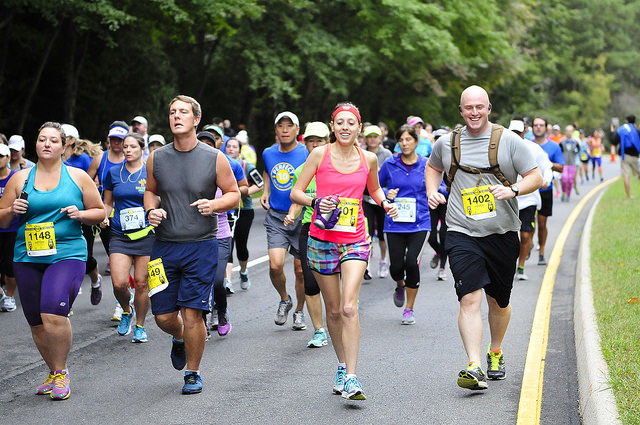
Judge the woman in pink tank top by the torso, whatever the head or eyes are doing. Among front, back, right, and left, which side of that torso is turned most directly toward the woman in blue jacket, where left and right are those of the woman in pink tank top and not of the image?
back

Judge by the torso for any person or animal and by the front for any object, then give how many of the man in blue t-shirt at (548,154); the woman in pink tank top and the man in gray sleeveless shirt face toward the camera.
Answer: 3

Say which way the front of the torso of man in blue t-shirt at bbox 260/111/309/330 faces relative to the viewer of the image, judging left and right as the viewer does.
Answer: facing the viewer

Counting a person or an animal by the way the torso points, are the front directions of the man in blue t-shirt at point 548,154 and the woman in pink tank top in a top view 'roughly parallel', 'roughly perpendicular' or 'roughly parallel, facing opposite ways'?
roughly parallel

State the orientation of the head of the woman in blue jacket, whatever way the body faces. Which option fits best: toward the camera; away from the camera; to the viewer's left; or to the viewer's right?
toward the camera

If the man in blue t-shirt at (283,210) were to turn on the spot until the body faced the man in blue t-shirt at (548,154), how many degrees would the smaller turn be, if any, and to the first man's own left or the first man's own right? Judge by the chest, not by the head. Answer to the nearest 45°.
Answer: approximately 135° to the first man's own left

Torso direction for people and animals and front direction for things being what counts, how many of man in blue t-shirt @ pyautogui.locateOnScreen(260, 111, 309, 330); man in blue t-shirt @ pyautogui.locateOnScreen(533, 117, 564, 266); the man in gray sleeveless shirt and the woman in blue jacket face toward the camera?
4

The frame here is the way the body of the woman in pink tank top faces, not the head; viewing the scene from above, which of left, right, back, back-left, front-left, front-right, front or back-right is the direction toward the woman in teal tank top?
right

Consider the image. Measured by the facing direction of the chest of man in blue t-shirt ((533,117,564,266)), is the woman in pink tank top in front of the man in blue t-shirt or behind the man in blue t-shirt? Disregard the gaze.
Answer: in front

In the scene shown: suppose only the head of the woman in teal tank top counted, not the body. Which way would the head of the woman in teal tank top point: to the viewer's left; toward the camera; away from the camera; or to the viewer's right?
toward the camera

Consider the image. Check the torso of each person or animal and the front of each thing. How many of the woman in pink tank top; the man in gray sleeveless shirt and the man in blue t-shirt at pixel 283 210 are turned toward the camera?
3

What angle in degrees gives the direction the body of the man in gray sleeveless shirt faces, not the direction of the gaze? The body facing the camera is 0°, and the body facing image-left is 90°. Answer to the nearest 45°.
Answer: approximately 0°

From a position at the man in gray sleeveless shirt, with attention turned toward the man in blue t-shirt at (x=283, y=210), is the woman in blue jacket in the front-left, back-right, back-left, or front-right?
front-right

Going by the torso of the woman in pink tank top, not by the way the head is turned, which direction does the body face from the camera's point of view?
toward the camera

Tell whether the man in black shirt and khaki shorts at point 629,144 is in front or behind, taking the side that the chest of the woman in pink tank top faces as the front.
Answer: behind

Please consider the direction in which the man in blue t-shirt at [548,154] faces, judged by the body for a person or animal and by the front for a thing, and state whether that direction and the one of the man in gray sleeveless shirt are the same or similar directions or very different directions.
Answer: same or similar directions

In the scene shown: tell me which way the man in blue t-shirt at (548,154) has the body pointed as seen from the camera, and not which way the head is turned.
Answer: toward the camera
